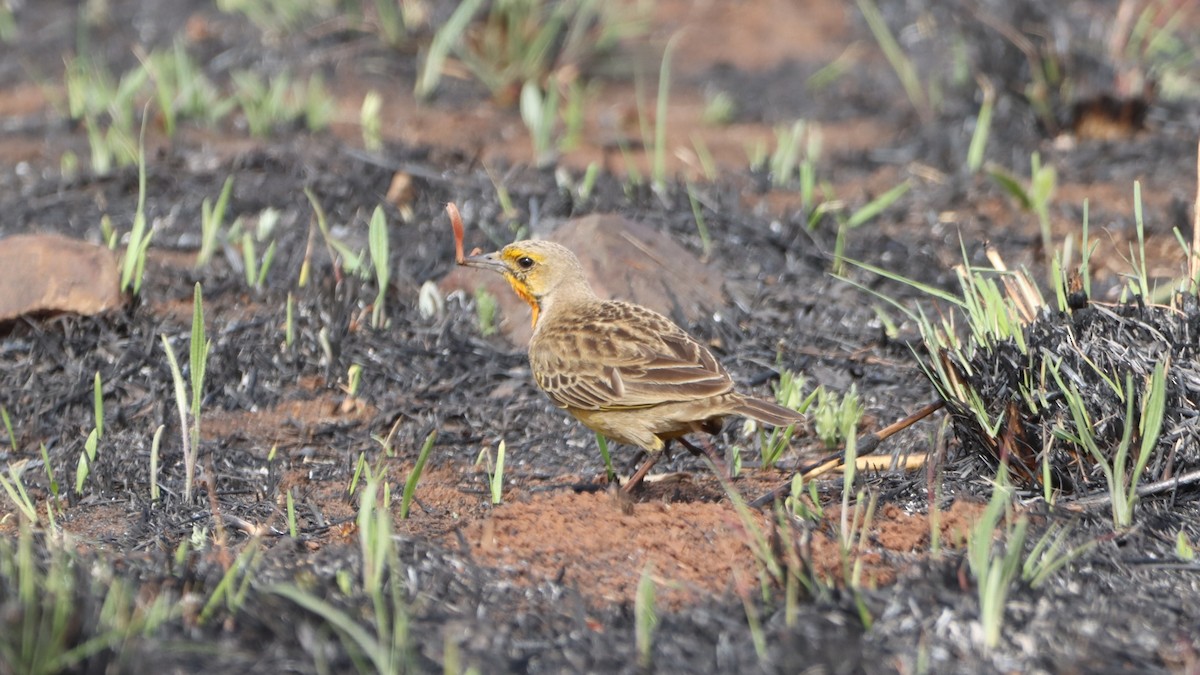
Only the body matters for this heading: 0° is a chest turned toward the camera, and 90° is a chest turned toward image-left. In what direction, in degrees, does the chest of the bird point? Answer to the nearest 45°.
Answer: approximately 90°

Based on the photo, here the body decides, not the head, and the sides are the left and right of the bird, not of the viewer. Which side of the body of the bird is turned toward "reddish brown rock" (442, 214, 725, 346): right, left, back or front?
right

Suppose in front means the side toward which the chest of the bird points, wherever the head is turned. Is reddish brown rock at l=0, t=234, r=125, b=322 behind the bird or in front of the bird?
in front
